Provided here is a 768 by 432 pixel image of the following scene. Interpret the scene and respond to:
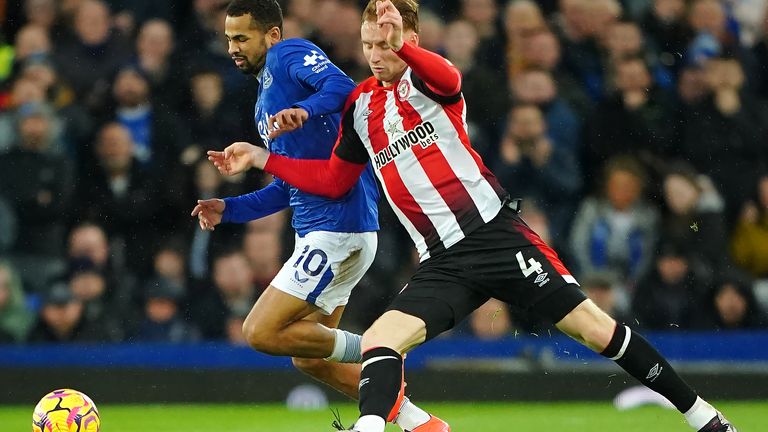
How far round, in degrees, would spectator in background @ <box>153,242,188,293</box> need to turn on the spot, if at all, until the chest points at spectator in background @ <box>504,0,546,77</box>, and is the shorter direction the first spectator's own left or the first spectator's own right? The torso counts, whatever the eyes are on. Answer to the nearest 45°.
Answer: approximately 135° to the first spectator's own left

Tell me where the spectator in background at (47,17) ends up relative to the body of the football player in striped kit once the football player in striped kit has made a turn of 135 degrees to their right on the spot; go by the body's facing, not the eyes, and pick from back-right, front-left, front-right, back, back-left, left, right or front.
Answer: front-left

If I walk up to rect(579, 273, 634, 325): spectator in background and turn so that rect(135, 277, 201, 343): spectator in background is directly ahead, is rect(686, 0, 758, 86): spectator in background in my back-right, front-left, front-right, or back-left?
back-right

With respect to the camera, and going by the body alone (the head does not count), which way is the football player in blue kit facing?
to the viewer's left
